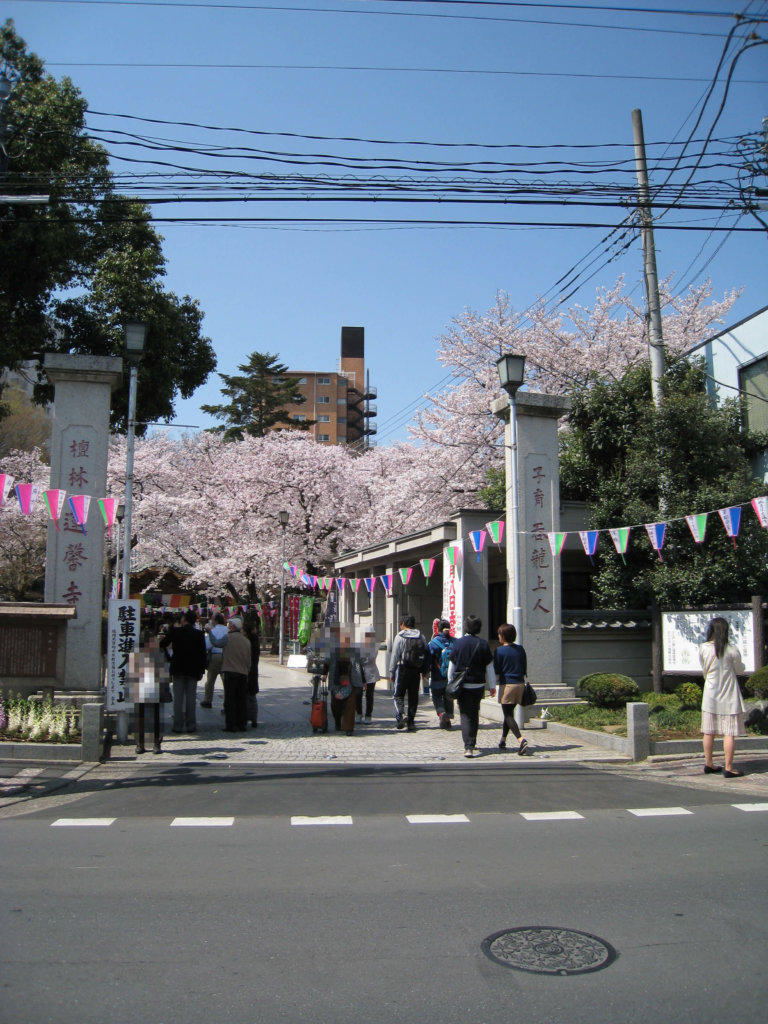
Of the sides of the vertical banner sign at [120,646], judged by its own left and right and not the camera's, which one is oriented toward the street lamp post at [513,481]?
left

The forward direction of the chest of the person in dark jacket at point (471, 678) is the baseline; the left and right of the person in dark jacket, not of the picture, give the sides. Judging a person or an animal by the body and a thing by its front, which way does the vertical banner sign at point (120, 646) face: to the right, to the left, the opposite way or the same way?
the opposite way

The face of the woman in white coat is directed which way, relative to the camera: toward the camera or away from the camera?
away from the camera

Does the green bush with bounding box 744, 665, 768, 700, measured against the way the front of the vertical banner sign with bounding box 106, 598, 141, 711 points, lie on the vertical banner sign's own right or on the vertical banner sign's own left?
on the vertical banner sign's own left

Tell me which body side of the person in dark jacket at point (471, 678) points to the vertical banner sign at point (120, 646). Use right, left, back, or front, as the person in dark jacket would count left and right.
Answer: left

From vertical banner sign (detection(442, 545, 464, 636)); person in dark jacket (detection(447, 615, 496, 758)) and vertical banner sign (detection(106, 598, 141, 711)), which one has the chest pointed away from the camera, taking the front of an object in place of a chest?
the person in dark jacket

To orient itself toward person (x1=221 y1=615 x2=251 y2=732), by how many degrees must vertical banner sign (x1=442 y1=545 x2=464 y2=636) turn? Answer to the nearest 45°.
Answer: approximately 45° to its right

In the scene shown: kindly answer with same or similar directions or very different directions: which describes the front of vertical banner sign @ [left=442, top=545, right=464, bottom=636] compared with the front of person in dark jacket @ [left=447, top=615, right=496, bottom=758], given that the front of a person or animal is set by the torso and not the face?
very different directions

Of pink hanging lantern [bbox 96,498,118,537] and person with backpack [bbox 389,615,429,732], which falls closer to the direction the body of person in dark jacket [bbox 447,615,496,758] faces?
the person with backpack

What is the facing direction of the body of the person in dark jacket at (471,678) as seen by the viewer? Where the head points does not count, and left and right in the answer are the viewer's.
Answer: facing away from the viewer

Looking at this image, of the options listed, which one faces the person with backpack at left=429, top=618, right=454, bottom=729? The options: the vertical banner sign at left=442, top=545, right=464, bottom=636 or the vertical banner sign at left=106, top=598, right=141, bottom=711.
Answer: the vertical banner sign at left=442, top=545, right=464, bottom=636
